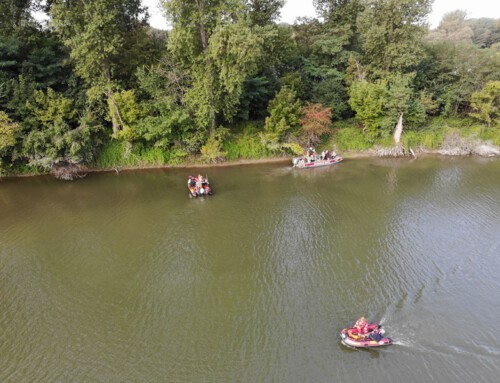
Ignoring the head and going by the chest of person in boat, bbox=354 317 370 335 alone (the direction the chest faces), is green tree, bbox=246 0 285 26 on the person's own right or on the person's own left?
on the person's own right

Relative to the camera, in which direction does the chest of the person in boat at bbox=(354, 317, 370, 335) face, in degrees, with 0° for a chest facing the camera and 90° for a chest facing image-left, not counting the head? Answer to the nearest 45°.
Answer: approximately 90°

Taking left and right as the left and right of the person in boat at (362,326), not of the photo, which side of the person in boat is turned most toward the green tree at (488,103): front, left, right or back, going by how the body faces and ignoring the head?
right

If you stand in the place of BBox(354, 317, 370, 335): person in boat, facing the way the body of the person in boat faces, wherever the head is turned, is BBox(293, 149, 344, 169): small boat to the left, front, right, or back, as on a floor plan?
right

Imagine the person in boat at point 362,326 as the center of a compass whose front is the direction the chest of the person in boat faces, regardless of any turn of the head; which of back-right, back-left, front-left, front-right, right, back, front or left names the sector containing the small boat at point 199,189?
front-right

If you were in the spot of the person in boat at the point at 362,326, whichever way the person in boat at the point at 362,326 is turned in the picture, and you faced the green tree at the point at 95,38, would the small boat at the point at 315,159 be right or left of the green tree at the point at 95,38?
right
